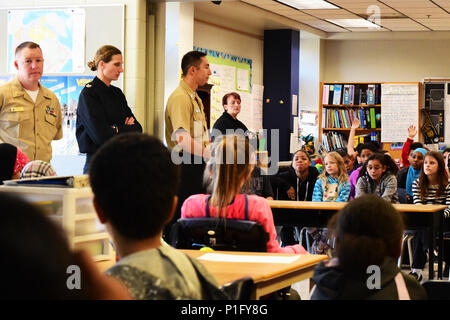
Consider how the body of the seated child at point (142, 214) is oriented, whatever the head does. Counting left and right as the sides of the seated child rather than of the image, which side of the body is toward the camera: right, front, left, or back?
back

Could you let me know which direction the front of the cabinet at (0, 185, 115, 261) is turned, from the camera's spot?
facing the viewer and to the right of the viewer

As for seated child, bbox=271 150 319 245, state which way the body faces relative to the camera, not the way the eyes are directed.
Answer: toward the camera

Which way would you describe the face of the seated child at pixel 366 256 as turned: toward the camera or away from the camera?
away from the camera

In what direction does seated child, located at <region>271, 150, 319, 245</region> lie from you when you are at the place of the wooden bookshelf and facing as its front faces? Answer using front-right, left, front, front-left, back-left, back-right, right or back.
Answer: front

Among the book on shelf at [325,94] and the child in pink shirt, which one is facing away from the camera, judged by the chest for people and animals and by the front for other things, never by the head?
the child in pink shirt

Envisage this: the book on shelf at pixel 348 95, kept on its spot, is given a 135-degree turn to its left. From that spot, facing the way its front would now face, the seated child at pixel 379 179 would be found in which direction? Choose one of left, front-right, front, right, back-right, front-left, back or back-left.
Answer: back-right

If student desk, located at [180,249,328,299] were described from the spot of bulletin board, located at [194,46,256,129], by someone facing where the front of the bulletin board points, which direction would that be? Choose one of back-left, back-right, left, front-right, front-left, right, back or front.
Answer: front-right

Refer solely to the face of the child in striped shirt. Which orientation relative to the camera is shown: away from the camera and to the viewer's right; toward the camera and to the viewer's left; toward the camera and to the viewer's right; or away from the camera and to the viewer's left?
toward the camera and to the viewer's left

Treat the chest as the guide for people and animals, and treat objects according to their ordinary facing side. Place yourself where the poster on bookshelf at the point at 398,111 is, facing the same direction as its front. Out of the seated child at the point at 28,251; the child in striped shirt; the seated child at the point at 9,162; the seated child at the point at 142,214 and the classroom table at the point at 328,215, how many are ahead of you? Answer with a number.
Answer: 5

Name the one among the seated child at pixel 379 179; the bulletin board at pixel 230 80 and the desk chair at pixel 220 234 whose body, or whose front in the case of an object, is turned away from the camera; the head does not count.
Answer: the desk chair

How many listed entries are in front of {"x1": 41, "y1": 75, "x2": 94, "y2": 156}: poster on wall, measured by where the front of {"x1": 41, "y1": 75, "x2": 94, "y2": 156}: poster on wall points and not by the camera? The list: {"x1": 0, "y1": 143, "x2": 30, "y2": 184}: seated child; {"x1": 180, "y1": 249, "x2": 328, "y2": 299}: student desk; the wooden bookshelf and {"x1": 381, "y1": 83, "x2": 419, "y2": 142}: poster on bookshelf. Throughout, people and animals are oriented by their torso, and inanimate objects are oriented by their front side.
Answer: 2

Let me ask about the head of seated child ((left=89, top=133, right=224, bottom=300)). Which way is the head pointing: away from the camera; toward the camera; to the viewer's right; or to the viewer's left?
away from the camera

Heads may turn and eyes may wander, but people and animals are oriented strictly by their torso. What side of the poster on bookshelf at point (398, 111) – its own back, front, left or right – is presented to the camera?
front

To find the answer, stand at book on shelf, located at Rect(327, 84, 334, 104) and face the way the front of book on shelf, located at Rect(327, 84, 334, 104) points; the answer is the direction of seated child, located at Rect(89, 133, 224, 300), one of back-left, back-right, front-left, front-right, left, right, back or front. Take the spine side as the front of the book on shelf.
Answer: front

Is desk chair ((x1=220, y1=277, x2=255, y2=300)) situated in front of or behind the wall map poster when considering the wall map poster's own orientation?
in front

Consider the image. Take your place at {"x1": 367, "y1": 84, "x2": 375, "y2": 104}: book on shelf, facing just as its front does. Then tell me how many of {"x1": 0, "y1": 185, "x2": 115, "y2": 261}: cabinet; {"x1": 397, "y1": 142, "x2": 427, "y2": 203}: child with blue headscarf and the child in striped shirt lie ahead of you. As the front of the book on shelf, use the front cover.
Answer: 3

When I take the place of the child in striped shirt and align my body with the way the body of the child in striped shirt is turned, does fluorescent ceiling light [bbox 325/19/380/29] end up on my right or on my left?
on my right

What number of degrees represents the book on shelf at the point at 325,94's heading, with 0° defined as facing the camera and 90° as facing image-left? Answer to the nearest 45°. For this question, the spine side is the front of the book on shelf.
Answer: approximately 0°
